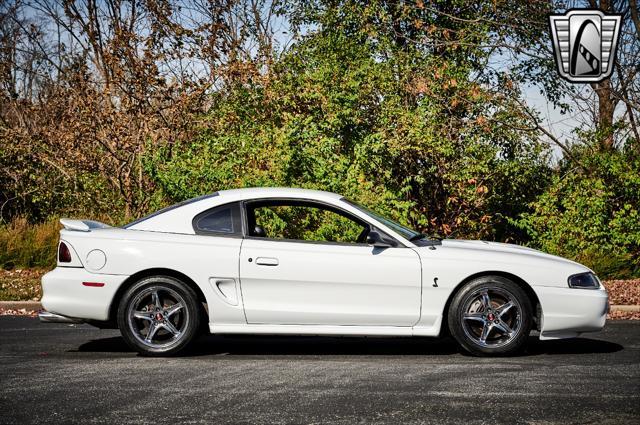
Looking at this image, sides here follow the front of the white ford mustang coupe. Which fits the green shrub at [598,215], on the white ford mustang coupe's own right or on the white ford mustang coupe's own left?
on the white ford mustang coupe's own left

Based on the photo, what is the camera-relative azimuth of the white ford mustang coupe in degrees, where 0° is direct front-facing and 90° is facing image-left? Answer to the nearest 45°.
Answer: approximately 270°
